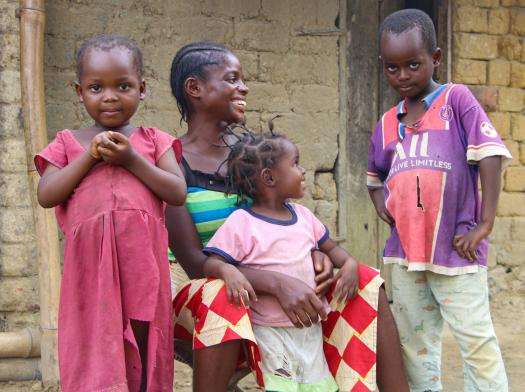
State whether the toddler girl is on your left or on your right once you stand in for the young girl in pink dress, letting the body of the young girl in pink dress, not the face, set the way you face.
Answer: on your left

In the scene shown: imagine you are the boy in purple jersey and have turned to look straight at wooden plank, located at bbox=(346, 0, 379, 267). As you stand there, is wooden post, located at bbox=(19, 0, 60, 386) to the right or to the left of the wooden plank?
left

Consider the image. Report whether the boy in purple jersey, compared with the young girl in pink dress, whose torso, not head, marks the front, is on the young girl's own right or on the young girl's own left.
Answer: on the young girl's own left

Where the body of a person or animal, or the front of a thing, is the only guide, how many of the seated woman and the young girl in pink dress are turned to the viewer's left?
0

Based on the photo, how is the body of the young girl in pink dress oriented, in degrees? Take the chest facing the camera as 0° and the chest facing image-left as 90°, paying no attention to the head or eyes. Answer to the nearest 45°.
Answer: approximately 0°

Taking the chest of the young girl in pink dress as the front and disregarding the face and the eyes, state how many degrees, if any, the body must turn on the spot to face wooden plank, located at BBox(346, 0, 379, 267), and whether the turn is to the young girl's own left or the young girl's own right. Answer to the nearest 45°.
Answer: approximately 135° to the young girl's own left

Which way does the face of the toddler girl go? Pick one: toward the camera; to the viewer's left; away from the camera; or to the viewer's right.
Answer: to the viewer's right

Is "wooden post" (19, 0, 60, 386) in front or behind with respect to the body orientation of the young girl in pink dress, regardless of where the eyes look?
behind
